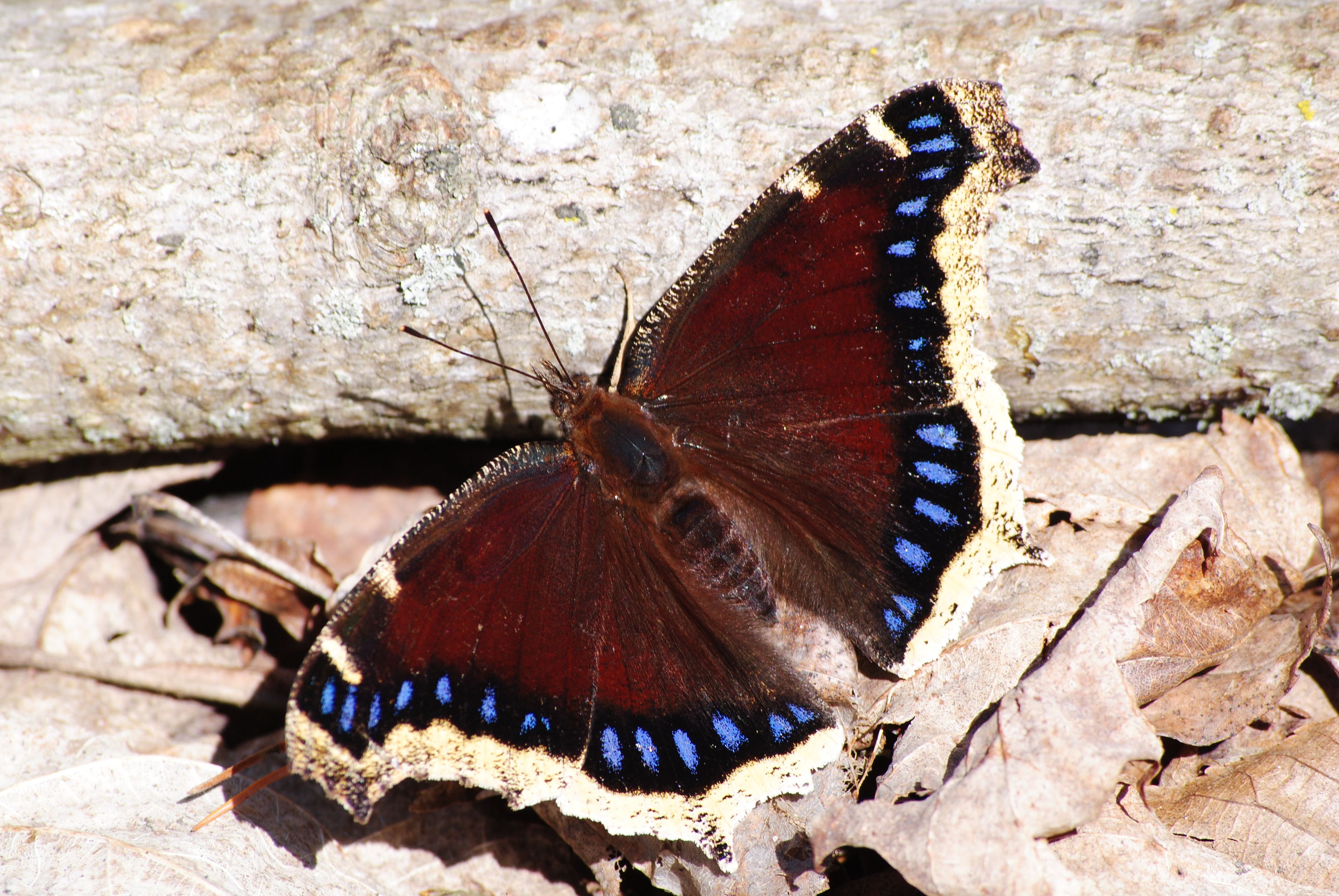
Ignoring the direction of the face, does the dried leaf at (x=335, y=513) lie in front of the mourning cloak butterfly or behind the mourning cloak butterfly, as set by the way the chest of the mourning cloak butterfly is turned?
in front

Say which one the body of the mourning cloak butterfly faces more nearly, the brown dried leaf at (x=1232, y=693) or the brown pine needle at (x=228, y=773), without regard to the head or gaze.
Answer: the brown pine needle

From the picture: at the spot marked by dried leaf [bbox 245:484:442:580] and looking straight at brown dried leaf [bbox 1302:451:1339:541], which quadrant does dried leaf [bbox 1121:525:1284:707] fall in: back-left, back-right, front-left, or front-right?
front-right

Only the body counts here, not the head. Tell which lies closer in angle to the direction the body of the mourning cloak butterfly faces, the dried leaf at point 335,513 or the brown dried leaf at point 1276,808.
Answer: the dried leaf

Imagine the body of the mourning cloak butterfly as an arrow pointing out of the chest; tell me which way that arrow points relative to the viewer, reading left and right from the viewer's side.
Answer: facing away from the viewer and to the left of the viewer

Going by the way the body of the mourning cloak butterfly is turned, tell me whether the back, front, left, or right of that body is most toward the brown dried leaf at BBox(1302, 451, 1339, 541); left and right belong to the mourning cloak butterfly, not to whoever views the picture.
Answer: right

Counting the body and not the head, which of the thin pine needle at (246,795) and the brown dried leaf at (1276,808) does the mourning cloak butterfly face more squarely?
the thin pine needle

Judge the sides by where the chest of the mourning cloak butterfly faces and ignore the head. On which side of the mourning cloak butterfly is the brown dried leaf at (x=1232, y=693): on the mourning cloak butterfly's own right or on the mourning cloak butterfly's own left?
on the mourning cloak butterfly's own right
